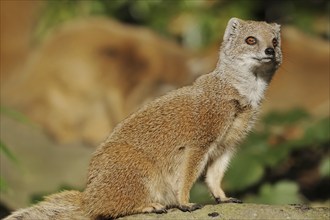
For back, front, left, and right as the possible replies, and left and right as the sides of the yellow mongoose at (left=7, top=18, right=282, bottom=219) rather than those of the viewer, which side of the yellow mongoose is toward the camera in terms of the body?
right
